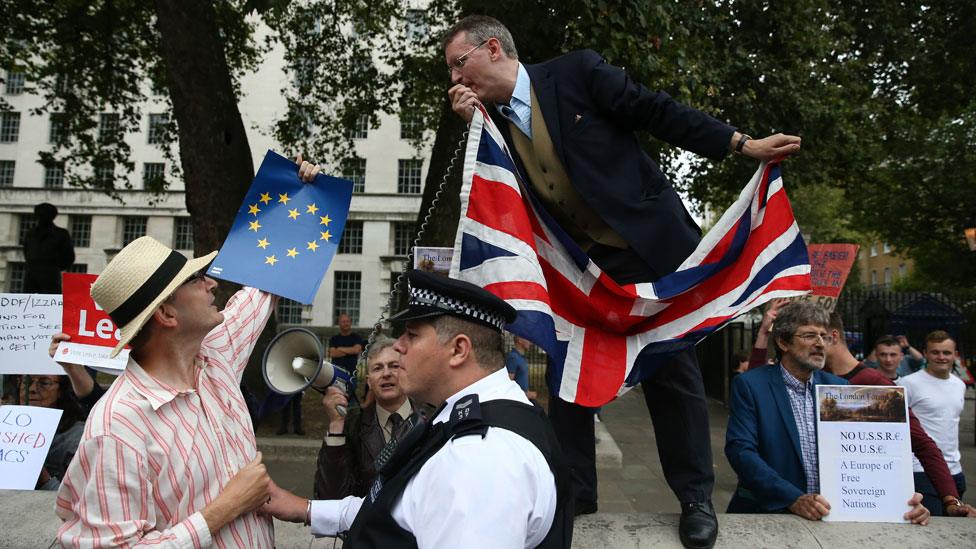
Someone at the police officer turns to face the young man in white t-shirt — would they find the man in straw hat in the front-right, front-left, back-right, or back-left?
back-left

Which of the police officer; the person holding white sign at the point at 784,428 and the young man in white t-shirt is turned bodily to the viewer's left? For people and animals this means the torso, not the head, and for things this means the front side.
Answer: the police officer

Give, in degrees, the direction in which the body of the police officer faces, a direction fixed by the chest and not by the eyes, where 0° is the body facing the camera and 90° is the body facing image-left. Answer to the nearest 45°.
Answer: approximately 90°

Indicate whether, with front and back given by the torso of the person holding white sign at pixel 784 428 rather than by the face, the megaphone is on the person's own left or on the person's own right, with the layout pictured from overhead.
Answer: on the person's own right

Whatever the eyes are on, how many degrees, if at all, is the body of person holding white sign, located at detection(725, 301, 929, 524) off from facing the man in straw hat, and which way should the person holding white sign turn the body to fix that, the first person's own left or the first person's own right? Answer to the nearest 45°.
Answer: approximately 90° to the first person's own right

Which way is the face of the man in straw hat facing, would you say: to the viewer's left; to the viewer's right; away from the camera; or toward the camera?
to the viewer's right

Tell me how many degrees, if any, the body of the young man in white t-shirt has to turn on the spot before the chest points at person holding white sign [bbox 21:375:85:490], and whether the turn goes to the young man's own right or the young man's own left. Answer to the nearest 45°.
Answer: approximately 45° to the young man's own right

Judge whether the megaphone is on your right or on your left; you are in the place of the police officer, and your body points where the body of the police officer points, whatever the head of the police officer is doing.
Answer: on your right

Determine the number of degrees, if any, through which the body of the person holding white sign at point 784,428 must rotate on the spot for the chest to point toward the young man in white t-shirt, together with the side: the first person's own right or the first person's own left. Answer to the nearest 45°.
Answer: approximately 135° to the first person's own left

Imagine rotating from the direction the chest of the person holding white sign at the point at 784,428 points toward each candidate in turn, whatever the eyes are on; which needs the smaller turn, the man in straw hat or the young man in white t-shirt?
the man in straw hat

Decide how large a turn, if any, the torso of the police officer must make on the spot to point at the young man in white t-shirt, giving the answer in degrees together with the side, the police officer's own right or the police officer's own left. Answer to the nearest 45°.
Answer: approximately 135° to the police officer's own right

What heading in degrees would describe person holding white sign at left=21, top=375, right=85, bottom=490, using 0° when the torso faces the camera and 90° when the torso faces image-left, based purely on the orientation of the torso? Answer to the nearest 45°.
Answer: approximately 45°
